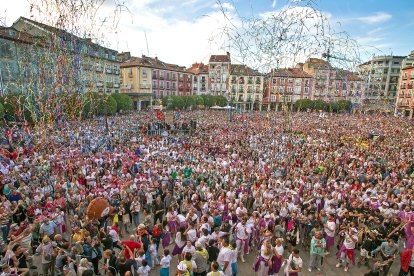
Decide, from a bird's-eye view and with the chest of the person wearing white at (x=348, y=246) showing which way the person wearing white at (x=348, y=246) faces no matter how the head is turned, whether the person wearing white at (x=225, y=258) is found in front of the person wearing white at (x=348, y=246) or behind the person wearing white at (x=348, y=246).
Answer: in front

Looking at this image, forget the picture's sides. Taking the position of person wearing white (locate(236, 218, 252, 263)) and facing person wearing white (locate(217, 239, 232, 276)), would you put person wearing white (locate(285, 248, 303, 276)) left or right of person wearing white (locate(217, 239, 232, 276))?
left

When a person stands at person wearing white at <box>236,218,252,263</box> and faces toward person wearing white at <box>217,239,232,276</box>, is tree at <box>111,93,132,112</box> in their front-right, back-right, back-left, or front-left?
back-right

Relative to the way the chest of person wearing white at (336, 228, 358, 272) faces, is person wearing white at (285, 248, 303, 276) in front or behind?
in front

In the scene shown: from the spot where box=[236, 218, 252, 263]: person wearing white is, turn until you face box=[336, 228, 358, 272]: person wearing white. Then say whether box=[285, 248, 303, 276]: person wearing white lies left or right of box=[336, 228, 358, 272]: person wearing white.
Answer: right
